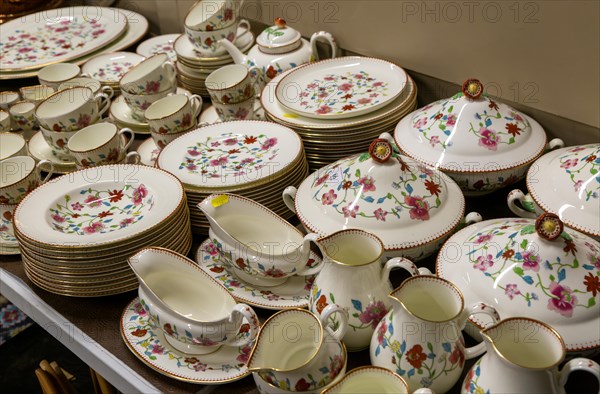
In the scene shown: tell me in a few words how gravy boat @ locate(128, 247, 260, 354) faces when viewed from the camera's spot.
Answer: facing away from the viewer and to the left of the viewer

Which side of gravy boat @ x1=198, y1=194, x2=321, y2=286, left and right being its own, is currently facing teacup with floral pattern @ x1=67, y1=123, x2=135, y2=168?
front

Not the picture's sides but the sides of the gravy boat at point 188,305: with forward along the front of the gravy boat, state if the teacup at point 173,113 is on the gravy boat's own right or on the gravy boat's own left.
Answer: on the gravy boat's own right

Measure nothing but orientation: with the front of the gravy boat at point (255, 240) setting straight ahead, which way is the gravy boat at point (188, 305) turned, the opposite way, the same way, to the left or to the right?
the same way

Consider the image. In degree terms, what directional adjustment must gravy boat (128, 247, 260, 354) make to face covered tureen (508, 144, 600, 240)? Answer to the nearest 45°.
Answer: approximately 135° to its right

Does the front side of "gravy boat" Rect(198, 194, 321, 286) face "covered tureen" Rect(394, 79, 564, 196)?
no

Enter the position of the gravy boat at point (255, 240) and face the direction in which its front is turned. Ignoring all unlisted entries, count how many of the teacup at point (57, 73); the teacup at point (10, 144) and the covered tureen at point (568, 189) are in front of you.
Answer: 2

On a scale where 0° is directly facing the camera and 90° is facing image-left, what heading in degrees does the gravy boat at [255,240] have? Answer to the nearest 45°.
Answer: approximately 135°

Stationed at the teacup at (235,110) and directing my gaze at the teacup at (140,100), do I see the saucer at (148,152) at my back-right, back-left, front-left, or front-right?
front-left

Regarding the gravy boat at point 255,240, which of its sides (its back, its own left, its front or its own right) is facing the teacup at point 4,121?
front

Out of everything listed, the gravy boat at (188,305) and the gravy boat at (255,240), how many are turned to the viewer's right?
0

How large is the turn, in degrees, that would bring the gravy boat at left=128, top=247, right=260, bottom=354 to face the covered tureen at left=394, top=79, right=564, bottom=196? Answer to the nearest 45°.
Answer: approximately 135° to its right

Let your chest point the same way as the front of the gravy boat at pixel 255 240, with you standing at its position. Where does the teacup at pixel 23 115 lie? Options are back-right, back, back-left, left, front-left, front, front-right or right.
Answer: front

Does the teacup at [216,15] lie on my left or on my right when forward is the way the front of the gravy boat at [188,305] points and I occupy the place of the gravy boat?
on my right

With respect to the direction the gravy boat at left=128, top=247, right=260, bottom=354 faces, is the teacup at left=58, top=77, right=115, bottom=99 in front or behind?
in front

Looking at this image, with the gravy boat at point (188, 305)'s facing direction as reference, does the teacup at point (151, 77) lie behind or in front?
in front
